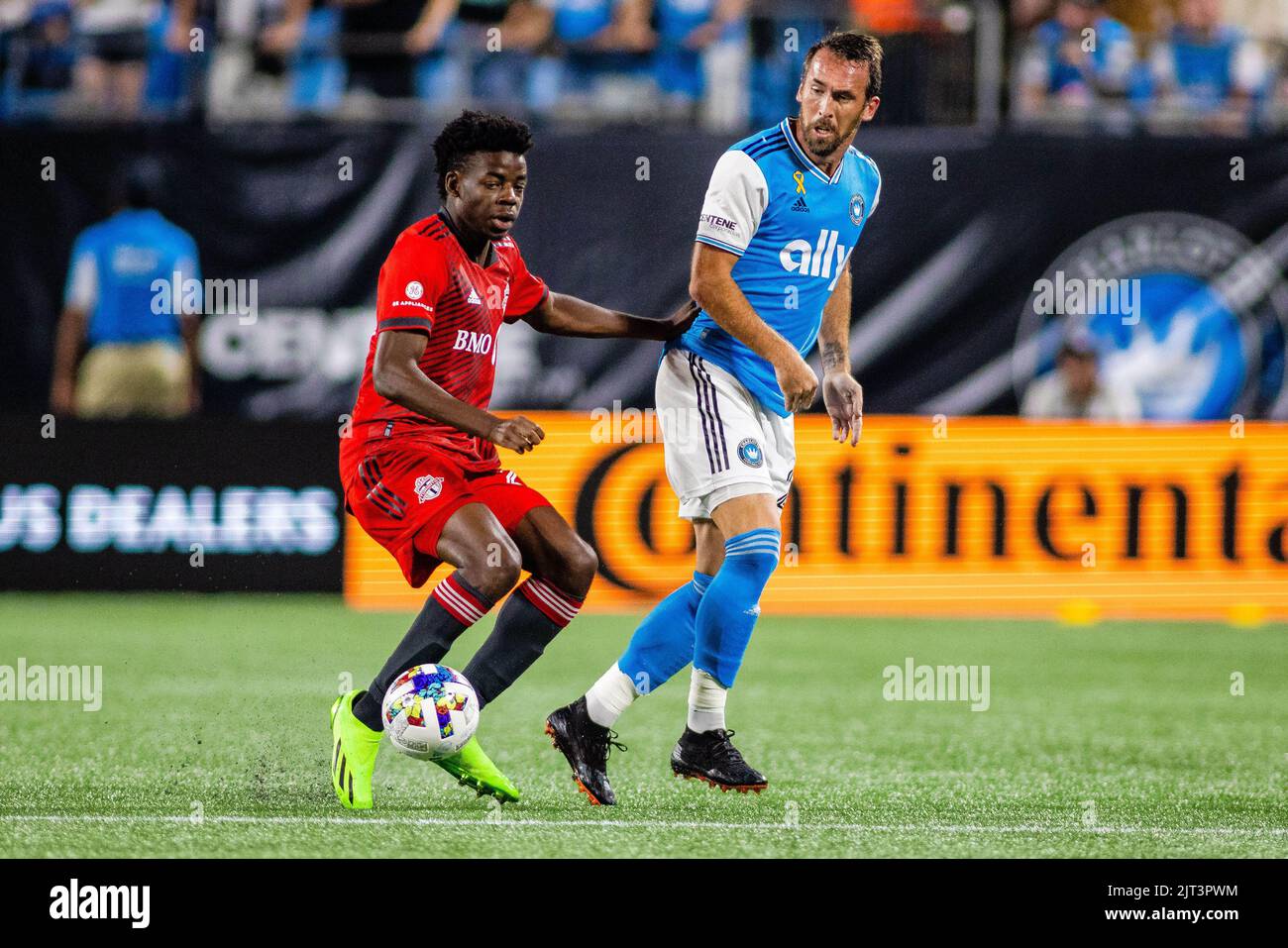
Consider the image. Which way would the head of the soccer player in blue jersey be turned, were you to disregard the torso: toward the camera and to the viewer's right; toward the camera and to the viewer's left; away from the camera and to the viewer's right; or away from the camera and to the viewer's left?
toward the camera and to the viewer's left

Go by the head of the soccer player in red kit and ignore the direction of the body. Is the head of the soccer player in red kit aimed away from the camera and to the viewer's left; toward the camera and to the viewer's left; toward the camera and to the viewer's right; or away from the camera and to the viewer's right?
toward the camera and to the viewer's right

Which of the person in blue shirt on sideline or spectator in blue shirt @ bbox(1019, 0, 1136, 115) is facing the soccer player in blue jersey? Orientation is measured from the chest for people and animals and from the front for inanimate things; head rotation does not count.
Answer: the spectator in blue shirt

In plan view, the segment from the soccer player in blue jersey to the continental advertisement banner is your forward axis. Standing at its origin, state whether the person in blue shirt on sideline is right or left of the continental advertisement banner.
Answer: left

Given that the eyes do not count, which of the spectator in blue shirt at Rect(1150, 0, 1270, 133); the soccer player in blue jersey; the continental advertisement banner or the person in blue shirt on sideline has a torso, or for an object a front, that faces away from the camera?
the person in blue shirt on sideline

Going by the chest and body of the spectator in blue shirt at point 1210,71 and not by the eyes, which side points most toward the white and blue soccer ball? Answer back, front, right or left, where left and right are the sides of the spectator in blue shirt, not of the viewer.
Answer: front

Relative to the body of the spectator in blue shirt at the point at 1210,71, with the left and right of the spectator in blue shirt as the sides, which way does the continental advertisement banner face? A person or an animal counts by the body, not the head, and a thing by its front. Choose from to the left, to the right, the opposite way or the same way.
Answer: the same way

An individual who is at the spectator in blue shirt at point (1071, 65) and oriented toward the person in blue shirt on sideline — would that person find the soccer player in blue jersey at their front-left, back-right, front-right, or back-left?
front-left

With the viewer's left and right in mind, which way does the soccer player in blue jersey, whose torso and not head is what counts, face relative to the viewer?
facing the viewer and to the right of the viewer

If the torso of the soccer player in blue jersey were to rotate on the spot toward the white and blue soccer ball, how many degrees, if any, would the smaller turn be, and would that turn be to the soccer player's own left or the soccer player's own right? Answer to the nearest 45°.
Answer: approximately 90° to the soccer player's own right

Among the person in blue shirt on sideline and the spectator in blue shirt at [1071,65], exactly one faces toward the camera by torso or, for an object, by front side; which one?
the spectator in blue shirt

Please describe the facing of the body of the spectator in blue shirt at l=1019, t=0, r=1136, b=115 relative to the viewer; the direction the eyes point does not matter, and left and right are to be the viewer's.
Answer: facing the viewer

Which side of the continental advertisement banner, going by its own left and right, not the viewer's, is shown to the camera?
front
